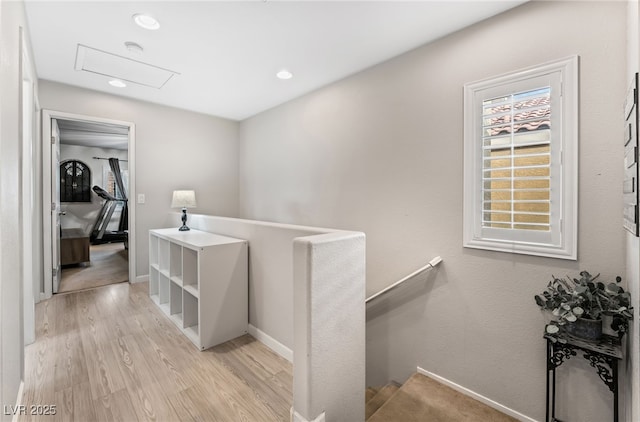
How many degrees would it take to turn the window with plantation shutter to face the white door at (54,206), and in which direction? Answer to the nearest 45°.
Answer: approximately 45° to its right

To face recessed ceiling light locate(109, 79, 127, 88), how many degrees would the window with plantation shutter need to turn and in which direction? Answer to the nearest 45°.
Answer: approximately 45° to its right

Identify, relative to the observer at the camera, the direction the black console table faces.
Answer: facing the viewer and to the left of the viewer

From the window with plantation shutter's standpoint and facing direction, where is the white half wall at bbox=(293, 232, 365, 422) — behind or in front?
in front

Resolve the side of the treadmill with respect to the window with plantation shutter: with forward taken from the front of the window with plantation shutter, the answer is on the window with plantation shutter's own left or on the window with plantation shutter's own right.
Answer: on the window with plantation shutter's own right

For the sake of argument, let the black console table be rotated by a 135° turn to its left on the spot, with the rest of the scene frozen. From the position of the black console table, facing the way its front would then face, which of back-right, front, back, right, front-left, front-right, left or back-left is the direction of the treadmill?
back

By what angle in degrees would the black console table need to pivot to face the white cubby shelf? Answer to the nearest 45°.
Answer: approximately 45° to its right

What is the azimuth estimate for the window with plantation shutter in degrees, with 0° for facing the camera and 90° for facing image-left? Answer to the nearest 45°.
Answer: approximately 45°

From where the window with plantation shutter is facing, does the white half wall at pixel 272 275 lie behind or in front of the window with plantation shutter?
in front

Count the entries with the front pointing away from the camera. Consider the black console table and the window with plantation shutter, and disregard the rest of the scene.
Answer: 0

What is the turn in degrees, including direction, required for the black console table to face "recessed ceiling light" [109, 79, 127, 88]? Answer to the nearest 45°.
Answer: approximately 45° to its right
